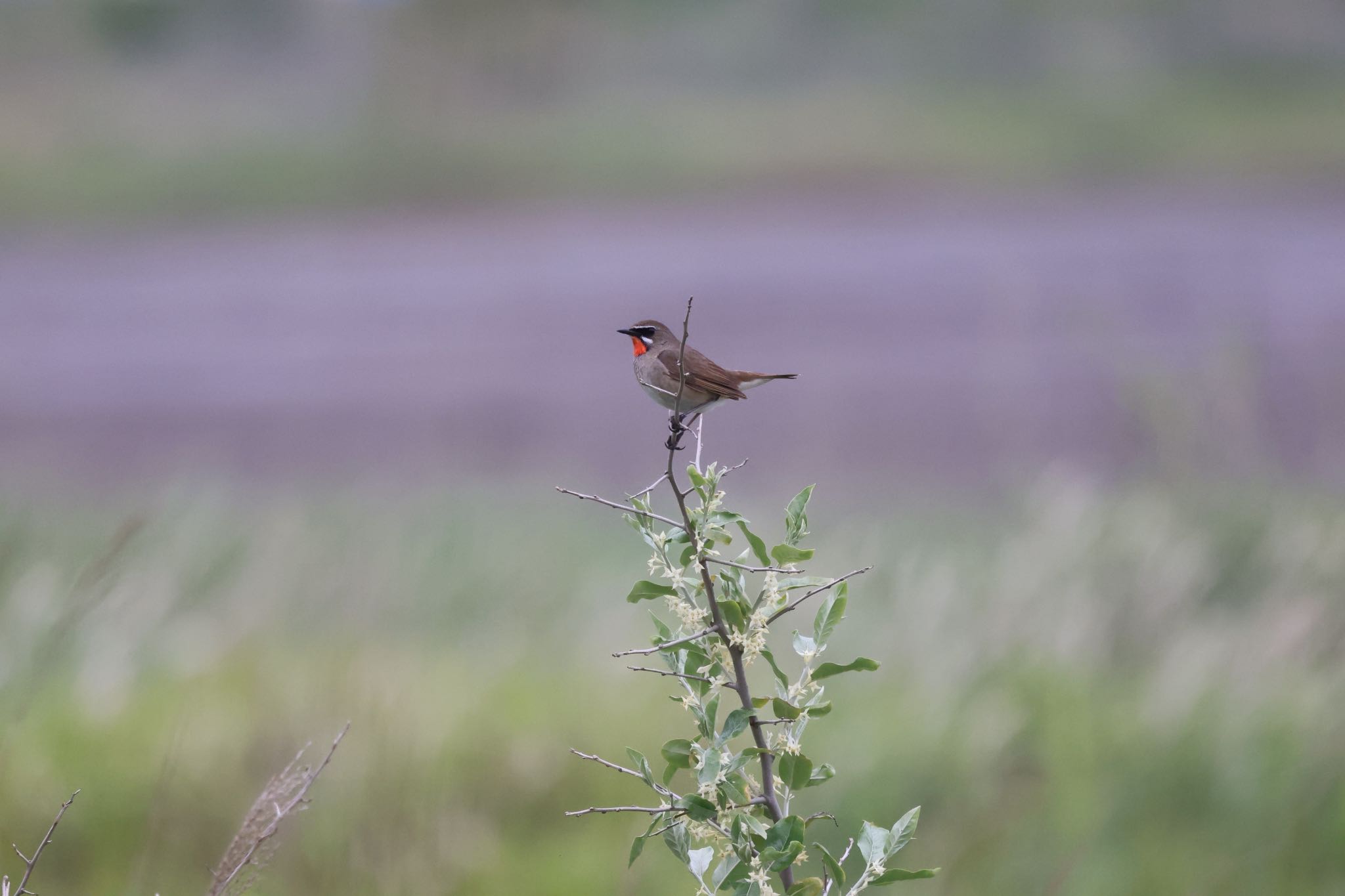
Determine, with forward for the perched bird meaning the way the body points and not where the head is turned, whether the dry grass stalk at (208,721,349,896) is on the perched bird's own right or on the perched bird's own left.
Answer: on the perched bird's own left

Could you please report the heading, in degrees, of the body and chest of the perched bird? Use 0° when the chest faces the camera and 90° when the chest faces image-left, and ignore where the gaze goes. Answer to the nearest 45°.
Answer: approximately 90°
